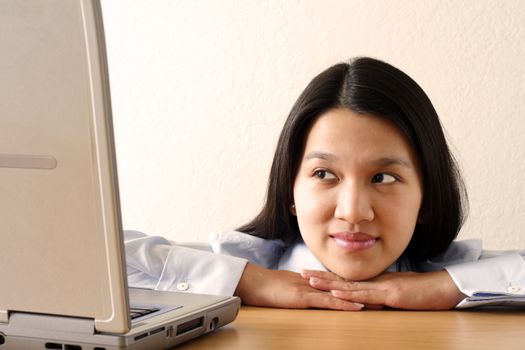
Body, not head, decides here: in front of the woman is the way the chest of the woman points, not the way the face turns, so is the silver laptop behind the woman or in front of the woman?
in front

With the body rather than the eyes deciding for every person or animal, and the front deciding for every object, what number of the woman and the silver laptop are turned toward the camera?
1

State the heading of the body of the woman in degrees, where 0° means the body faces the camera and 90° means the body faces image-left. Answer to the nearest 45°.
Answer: approximately 0°

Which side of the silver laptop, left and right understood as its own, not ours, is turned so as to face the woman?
front

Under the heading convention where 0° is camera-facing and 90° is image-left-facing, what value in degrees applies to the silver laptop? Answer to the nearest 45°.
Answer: approximately 225°
